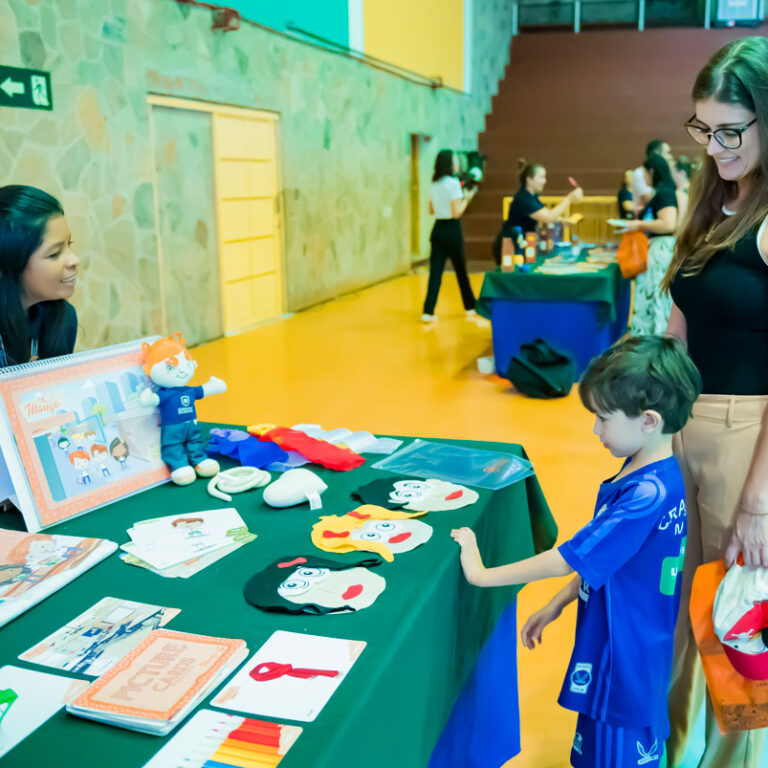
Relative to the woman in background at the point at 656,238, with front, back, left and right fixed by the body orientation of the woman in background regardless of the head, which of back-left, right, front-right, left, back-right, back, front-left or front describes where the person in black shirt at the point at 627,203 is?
right

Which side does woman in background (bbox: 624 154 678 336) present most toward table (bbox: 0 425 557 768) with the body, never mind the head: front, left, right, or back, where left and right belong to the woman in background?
left

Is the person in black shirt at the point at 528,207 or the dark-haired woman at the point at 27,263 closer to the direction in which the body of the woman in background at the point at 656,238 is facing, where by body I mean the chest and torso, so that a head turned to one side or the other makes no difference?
the person in black shirt

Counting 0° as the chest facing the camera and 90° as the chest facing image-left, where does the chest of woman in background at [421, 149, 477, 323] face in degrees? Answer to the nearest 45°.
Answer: approximately 225°

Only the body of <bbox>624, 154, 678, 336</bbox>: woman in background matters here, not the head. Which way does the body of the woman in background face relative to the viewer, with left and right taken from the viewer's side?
facing to the left of the viewer

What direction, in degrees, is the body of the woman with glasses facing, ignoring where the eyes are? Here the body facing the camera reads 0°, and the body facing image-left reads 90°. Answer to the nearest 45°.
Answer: approximately 45°

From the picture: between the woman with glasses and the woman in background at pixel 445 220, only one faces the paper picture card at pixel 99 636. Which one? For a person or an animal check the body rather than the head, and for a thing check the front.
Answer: the woman with glasses

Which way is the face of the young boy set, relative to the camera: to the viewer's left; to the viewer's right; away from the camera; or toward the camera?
to the viewer's left

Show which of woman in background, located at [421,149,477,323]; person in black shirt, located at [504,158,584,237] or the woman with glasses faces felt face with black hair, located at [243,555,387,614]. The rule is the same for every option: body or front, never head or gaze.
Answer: the woman with glasses

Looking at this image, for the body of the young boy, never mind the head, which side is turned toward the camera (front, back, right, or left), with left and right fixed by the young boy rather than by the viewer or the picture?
left

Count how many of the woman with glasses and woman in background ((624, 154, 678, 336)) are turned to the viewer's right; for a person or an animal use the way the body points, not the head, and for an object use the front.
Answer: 0

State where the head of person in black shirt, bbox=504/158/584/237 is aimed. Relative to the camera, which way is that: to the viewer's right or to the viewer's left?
to the viewer's right

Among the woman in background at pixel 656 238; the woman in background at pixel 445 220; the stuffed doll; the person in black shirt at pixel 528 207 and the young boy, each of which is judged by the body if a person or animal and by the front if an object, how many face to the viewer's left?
2
